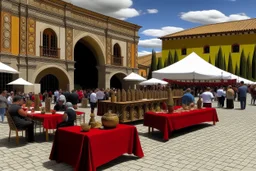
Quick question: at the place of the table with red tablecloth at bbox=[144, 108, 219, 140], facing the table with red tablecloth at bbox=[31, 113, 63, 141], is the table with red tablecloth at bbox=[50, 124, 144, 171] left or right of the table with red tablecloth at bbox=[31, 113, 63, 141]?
left

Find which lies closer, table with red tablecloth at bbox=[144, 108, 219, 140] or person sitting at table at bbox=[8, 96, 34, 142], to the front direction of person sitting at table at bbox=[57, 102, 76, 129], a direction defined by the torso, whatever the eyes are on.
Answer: the person sitting at table

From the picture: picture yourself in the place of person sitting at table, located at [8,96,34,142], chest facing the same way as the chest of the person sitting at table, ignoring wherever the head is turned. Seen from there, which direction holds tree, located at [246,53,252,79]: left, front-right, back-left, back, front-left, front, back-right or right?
front-left

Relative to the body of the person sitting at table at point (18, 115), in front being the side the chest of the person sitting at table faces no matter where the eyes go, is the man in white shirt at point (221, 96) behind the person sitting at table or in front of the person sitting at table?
in front

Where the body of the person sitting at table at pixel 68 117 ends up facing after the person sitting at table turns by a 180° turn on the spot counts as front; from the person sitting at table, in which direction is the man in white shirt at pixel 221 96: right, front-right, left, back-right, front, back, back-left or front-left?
front-left

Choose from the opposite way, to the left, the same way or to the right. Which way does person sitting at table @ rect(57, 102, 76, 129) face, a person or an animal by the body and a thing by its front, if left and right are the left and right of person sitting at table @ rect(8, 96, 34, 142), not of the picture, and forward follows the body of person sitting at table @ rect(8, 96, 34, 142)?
the opposite way

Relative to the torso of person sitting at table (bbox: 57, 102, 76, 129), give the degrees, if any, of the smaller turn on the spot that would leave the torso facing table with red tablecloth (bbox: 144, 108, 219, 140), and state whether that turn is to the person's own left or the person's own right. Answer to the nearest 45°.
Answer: approximately 180°

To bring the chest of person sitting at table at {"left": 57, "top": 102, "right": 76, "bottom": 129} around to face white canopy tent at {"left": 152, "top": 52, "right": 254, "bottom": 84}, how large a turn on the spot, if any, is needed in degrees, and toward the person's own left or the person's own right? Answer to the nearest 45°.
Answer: approximately 135° to the person's own right

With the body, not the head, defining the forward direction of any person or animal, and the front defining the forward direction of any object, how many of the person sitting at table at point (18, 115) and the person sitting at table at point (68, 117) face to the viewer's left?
1

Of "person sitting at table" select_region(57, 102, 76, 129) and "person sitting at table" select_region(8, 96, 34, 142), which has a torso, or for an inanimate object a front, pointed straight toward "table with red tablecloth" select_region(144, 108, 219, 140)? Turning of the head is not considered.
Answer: "person sitting at table" select_region(8, 96, 34, 142)

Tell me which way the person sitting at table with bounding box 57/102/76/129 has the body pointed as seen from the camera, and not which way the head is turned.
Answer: to the viewer's left

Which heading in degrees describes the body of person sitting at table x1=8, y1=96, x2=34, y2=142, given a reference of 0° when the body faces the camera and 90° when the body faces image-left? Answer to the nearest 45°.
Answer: approximately 270°

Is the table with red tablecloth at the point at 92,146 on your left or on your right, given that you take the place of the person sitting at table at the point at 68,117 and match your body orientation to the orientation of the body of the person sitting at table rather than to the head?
on your left
